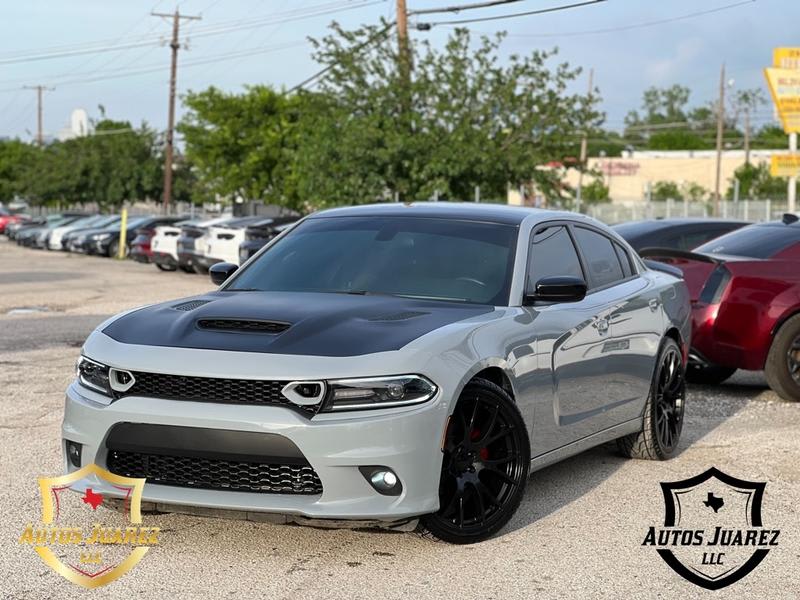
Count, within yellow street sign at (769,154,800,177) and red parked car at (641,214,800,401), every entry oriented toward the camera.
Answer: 1

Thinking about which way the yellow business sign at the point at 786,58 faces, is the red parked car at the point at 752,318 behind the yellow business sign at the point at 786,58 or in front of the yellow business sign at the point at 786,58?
in front

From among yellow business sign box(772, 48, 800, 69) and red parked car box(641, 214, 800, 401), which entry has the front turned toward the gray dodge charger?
the yellow business sign

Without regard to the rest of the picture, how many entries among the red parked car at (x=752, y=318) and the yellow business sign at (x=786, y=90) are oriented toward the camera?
1

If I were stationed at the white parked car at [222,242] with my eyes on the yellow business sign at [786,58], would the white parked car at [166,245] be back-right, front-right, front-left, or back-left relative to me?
back-left

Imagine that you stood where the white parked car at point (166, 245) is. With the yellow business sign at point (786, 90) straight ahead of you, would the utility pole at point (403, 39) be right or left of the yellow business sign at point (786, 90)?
left

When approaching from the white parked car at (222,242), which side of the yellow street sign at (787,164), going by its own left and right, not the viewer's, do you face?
right

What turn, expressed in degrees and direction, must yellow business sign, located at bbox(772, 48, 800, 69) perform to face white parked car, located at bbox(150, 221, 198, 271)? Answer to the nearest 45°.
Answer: approximately 90° to its right

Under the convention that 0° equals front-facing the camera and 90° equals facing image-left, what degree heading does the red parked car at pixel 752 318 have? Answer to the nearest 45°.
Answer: approximately 225°
